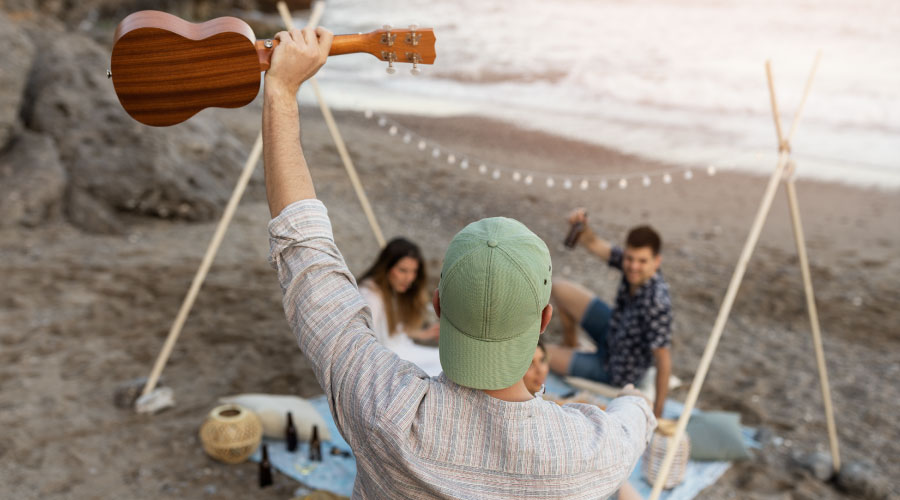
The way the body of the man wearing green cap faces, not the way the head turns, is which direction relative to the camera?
away from the camera

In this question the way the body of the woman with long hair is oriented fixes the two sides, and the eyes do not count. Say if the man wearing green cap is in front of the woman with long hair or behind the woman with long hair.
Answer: in front

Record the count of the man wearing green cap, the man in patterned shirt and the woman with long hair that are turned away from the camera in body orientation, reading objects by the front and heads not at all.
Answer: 1

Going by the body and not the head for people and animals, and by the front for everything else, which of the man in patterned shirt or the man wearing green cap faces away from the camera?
the man wearing green cap

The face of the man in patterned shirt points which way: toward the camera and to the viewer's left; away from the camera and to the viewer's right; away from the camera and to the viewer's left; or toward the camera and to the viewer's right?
toward the camera and to the viewer's left

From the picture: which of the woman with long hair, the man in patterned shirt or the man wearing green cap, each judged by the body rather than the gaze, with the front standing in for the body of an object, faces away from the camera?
the man wearing green cap

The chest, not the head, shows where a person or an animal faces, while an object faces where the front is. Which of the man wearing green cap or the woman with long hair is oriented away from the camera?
the man wearing green cap

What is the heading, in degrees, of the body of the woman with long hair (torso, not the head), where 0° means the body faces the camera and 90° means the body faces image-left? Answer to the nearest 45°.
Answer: approximately 315°

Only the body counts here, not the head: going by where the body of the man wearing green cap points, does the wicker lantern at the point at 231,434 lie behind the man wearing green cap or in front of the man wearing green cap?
in front

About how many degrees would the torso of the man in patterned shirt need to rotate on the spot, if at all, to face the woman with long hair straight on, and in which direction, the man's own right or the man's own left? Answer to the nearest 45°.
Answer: approximately 45° to the man's own right

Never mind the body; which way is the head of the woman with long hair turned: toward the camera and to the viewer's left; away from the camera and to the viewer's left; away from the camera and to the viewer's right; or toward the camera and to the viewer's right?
toward the camera and to the viewer's right

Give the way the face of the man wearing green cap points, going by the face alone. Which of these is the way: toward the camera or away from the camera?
away from the camera
